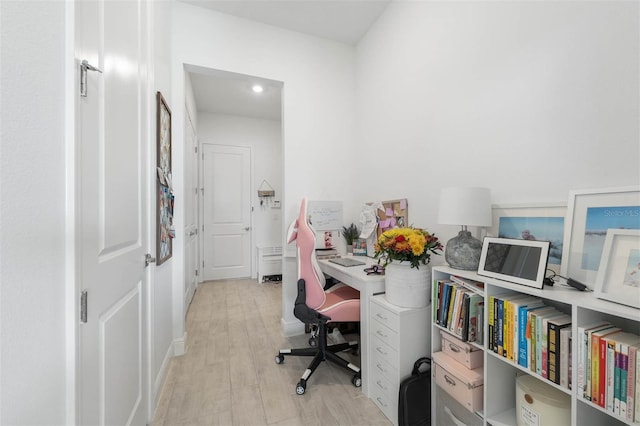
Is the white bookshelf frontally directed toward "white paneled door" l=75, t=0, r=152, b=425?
yes

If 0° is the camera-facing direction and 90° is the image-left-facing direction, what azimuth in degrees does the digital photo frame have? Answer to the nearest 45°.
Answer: approximately 45°

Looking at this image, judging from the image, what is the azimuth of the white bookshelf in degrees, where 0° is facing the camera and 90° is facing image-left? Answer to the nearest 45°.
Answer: approximately 45°

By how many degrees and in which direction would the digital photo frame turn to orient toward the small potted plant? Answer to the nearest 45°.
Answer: approximately 90° to its right

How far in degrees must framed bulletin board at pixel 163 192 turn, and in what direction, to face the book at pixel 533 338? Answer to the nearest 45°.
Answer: approximately 45° to its right

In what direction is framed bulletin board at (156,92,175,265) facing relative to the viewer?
to the viewer's right

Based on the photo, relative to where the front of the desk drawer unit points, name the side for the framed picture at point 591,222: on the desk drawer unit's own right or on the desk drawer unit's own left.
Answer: on the desk drawer unit's own left

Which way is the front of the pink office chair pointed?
to the viewer's right

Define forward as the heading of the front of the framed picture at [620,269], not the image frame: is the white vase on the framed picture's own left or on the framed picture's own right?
on the framed picture's own right
